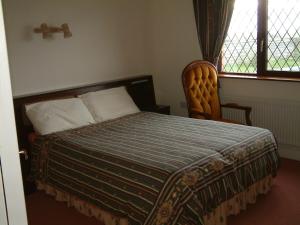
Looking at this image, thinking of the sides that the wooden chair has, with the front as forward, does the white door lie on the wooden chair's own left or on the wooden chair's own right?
on the wooden chair's own right

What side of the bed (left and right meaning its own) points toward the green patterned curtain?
left

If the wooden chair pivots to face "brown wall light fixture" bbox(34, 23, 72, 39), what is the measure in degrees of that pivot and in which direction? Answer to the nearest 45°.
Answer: approximately 135° to its right

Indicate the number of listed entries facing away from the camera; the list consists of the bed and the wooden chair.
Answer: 0

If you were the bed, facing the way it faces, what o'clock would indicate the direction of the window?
The window is roughly at 9 o'clock from the bed.

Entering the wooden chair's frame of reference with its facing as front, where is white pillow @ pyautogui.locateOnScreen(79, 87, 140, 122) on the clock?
The white pillow is roughly at 4 o'clock from the wooden chair.

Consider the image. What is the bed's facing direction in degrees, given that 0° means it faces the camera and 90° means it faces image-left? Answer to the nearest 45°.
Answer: approximately 315°
